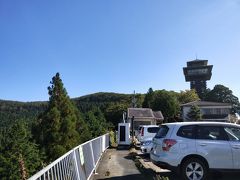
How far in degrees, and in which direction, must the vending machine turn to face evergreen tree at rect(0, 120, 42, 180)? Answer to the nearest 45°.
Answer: approximately 45° to its right

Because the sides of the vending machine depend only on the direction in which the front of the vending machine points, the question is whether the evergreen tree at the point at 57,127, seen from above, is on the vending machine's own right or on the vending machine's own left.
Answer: on the vending machine's own right

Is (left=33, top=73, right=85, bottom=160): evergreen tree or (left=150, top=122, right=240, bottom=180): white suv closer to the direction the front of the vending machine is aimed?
the white suv

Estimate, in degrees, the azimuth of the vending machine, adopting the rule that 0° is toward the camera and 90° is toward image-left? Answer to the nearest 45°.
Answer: approximately 0°

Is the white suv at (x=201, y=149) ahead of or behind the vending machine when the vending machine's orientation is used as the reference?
ahead
